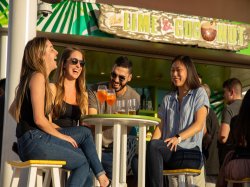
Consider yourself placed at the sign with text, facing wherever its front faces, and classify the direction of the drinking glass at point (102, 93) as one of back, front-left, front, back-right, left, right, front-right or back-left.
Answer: front

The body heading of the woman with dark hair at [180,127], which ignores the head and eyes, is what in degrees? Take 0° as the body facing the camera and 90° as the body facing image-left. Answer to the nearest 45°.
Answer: approximately 45°

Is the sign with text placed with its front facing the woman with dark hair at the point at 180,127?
yes

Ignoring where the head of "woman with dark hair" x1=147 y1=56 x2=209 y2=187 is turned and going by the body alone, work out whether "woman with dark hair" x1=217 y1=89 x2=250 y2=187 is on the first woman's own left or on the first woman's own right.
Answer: on the first woman's own left

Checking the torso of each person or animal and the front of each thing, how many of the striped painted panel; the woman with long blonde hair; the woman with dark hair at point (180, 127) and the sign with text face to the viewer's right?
1

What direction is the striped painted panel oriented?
toward the camera

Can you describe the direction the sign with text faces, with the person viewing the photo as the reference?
facing the viewer

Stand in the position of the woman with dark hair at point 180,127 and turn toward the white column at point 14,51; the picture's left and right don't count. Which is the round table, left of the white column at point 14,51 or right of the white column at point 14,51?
left

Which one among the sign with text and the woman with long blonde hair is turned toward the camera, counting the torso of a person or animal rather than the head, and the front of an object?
the sign with text

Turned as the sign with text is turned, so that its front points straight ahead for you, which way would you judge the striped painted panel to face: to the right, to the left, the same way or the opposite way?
the same way

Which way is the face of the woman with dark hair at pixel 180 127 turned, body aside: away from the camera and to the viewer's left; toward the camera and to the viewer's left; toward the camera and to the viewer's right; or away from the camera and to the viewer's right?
toward the camera and to the viewer's left

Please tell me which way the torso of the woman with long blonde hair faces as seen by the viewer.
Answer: to the viewer's right

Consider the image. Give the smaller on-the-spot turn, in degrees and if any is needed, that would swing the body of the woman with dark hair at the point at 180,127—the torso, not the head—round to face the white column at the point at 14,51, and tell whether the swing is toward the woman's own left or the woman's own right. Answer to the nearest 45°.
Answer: approximately 45° to the woman's own right

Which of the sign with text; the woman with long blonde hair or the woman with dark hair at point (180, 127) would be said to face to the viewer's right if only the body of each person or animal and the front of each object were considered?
the woman with long blonde hair

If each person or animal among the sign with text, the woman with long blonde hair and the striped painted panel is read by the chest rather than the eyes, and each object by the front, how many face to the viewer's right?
1

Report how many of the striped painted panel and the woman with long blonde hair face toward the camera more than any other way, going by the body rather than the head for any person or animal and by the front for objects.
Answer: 1

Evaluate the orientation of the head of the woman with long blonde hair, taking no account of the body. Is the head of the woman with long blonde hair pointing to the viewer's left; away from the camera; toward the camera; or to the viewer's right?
to the viewer's right
